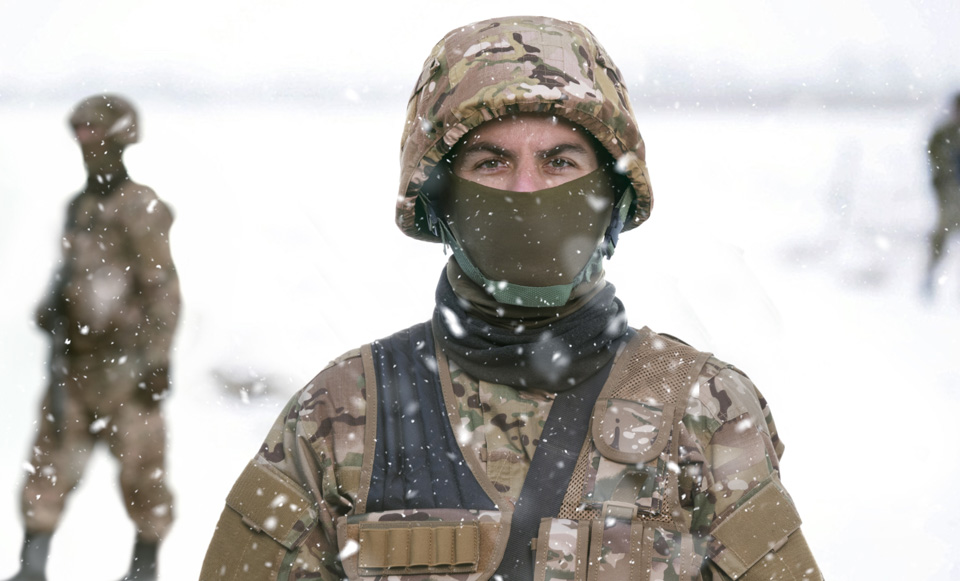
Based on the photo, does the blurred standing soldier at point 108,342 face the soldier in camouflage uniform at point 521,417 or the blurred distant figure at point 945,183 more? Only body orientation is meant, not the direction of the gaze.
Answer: the soldier in camouflage uniform

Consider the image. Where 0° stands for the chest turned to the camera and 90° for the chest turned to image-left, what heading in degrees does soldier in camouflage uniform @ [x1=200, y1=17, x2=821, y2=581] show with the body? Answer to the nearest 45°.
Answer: approximately 0°

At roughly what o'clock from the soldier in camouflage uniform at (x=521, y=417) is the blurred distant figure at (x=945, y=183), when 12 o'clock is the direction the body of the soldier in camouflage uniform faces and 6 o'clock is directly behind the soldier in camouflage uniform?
The blurred distant figure is roughly at 7 o'clock from the soldier in camouflage uniform.

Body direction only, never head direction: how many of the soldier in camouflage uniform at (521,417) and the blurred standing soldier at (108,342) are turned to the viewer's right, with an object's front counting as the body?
0

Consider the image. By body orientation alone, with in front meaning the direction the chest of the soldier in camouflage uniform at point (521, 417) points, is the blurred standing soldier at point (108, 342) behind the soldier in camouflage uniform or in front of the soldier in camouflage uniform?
behind

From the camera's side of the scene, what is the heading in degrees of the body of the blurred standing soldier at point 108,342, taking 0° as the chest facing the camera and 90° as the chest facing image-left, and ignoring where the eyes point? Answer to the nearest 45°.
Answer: approximately 45°

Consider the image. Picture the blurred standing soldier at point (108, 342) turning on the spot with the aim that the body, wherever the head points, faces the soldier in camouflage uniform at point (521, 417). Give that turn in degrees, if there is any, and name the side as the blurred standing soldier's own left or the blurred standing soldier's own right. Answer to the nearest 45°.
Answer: approximately 45° to the blurred standing soldier's own left
